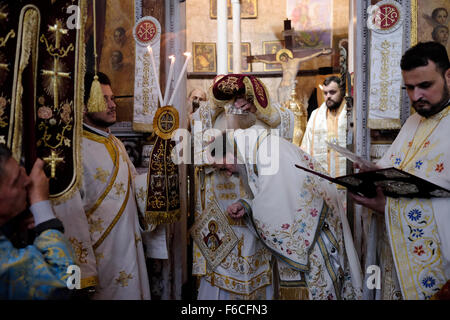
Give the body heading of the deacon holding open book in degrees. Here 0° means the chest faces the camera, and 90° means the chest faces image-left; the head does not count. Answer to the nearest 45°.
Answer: approximately 45°

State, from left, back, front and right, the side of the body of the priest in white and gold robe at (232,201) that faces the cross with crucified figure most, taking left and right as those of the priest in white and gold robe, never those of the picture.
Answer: back

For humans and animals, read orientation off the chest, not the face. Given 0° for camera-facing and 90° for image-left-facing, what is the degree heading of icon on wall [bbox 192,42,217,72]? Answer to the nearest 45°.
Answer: approximately 0°

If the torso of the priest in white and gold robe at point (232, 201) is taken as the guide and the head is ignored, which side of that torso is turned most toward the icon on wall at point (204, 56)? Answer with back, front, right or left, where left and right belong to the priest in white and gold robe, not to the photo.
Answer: back

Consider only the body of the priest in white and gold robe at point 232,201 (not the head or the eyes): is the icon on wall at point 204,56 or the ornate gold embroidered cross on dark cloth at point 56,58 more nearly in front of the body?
the ornate gold embroidered cross on dark cloth

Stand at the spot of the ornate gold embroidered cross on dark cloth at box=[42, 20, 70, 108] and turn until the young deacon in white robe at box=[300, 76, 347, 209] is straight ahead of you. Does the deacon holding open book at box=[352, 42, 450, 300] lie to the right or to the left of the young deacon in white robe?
right

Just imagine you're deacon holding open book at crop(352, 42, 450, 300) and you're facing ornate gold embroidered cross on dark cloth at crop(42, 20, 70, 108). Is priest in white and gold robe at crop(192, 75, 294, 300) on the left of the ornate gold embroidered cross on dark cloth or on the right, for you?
right

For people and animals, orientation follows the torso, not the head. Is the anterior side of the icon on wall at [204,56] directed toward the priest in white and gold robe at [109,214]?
yes

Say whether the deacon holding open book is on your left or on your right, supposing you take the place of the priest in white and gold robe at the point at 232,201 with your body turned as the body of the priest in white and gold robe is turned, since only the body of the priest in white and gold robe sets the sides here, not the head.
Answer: on your left

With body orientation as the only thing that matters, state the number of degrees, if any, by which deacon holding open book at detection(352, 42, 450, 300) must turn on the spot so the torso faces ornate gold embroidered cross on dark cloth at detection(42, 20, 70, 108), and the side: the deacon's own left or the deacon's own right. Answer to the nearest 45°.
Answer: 0° — they already face it

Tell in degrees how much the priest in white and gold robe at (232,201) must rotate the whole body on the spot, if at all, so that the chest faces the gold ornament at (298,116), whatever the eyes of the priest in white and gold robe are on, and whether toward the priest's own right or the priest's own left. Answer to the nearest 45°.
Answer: approximately 180°

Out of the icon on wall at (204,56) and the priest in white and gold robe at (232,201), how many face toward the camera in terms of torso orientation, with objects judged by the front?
2
